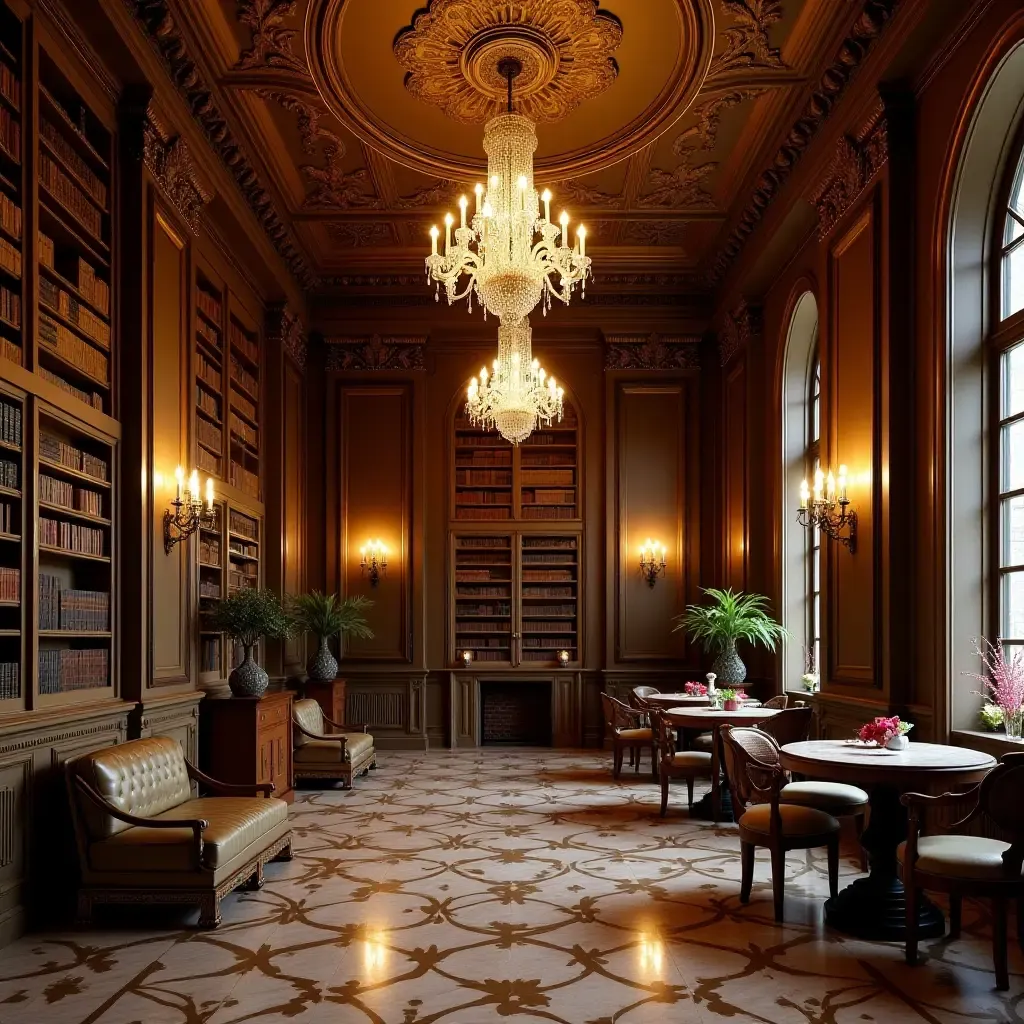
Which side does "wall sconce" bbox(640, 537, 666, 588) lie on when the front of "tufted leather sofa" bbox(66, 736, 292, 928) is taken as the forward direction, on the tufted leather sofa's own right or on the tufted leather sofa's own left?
on the tufted leather sofa's own left

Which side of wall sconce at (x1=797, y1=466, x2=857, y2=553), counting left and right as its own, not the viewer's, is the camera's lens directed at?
left

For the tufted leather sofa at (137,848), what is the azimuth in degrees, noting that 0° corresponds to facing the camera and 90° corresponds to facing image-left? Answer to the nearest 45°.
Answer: approximately 315°

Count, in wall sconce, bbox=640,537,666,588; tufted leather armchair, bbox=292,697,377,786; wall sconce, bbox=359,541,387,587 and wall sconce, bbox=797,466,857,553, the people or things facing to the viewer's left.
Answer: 1

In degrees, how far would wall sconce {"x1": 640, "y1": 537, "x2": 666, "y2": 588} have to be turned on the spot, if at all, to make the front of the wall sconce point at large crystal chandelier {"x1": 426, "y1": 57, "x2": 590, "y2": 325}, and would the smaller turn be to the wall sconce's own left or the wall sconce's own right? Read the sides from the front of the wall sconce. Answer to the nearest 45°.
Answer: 0° — it already faces it

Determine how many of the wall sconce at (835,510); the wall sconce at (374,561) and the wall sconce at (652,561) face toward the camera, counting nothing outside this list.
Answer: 2

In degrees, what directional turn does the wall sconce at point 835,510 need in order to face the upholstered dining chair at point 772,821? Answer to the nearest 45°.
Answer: approximately 90° to its left

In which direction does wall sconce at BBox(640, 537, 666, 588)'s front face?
toward the camera

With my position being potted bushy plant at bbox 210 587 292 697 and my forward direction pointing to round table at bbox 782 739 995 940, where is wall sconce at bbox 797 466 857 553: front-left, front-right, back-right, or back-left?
front-left

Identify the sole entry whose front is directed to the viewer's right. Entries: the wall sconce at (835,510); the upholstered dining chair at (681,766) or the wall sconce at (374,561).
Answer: the upholstered dining chair

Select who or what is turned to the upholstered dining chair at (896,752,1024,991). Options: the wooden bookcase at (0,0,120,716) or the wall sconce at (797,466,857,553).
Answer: the wooden bookcase

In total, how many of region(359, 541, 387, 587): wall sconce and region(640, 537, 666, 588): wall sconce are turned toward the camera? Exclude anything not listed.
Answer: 2

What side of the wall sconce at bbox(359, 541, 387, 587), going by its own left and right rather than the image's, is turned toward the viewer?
front

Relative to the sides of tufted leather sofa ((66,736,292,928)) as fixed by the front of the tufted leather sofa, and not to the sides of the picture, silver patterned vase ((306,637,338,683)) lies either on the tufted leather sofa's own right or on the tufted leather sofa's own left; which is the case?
on the tufted leather sofa's own left

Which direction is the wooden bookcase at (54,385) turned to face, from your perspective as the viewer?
facing the viewer and to the right of the viewer

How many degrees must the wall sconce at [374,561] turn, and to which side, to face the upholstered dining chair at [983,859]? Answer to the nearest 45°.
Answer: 0° — it already faces it
